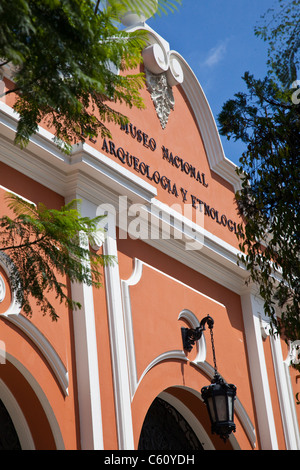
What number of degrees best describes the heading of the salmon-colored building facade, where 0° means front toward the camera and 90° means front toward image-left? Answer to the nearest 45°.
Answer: approximately 315°
